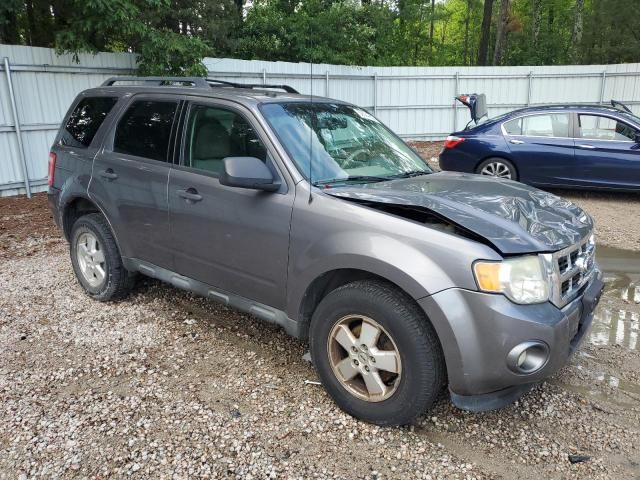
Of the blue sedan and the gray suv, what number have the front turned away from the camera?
0

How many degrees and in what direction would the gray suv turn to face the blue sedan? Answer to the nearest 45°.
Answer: approximately 90° to its left

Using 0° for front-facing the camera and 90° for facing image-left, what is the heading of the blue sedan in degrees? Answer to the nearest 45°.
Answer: approximately 270°

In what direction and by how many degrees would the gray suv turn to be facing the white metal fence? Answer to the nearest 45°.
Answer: approximately 135° to its left

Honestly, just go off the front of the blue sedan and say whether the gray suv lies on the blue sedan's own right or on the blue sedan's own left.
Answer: on the blue sedan's own right

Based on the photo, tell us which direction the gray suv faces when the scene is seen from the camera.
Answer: facing the viewer and to the right of the viewer
